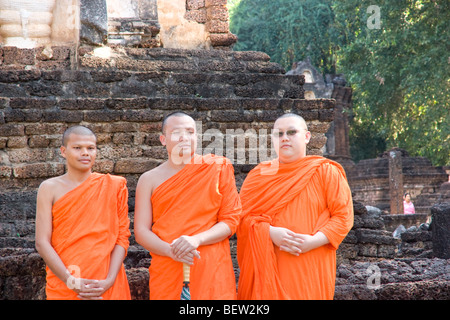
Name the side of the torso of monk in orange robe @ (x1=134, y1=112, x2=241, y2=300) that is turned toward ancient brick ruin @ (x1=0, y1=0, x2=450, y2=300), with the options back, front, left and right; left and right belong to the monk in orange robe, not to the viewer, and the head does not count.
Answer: back

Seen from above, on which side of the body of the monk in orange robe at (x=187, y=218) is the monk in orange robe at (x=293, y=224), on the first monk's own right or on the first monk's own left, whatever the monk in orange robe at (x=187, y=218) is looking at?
on the first monk's own left

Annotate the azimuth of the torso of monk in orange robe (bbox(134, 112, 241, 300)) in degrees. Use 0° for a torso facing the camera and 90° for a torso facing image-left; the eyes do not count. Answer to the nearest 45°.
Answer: approximately 0°

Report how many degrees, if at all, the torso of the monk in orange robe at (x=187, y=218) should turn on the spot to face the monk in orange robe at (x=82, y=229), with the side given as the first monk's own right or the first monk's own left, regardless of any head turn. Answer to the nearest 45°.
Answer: approximately 90° to the first monk's own right

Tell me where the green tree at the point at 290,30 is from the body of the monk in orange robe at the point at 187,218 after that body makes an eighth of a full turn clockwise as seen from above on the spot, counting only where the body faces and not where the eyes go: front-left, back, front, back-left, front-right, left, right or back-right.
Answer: back-right
